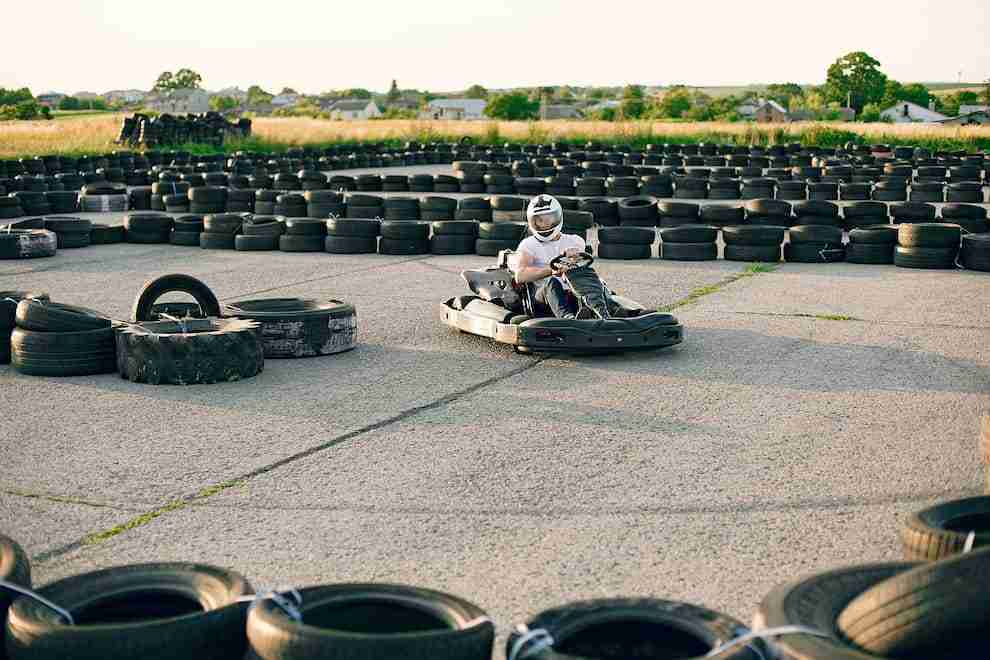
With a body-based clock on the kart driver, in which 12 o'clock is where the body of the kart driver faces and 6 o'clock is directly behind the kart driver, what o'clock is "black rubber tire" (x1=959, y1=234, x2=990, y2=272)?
The black rubber tire is roughly at 9 o'clock from the kart driver.

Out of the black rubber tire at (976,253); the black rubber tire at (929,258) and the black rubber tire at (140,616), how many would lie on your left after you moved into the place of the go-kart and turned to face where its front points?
2

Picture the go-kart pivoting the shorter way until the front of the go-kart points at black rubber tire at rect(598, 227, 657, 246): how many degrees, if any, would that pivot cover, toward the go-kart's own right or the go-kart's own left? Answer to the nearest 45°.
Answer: approximately 135° to the go-kart's own left

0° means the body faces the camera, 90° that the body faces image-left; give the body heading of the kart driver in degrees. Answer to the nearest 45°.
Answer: approximately 315°

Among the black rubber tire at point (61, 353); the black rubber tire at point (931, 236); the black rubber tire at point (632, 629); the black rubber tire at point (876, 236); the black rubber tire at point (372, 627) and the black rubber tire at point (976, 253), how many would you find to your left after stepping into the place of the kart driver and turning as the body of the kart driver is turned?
3

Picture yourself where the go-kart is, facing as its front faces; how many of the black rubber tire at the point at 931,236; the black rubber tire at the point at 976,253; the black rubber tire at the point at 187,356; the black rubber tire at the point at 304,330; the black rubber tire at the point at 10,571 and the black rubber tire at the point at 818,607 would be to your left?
2

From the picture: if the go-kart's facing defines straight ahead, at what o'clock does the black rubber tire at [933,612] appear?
The black rubber tire is roughly at 1 o'clock from the go-kart.

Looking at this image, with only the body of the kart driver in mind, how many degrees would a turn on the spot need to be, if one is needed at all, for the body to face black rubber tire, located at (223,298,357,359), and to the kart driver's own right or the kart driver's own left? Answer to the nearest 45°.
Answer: approximately 135° to the kart driver's own right

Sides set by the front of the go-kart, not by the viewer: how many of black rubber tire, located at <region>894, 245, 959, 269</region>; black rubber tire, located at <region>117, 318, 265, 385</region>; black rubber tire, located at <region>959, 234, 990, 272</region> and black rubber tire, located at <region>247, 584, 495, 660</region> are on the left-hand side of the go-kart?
2

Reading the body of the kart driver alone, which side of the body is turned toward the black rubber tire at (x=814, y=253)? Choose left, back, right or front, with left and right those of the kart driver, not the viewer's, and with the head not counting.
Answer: left

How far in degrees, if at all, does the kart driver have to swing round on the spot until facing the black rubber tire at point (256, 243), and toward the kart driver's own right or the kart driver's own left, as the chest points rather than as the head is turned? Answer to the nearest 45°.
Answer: approximately 180°

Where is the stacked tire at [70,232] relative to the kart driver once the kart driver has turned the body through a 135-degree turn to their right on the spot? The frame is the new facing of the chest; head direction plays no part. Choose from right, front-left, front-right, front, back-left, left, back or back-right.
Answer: front-right

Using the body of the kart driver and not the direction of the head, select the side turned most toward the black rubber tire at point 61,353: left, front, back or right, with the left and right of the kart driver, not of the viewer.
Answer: right

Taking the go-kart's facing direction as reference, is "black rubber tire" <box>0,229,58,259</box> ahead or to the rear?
to the rear

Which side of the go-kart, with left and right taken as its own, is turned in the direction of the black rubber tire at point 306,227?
back
